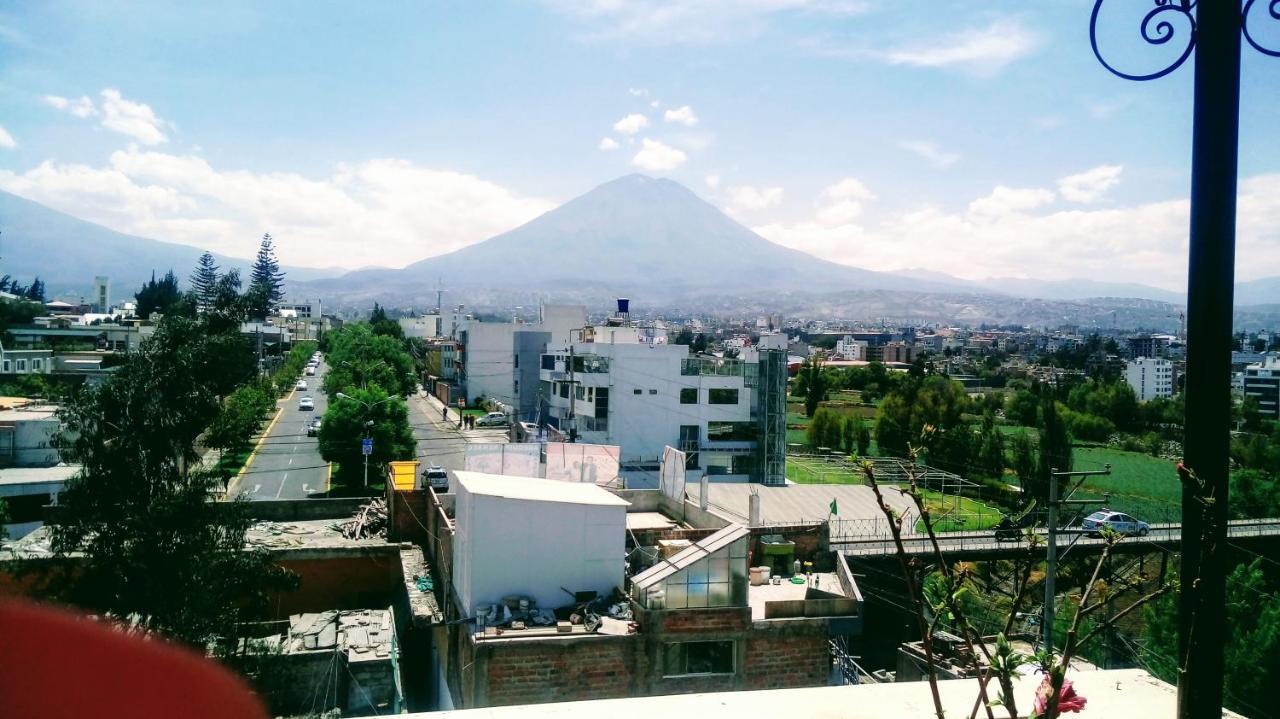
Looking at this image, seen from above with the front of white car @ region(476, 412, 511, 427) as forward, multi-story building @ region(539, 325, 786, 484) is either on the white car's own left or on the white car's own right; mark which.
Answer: on the white car's own left

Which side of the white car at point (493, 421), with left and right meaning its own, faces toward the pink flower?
left

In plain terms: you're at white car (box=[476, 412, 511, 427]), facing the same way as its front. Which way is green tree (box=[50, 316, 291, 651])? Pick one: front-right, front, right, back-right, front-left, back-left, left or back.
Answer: left

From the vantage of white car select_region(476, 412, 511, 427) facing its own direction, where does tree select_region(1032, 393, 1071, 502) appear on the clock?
The tree is roughly at 7 o'clock from the white car.

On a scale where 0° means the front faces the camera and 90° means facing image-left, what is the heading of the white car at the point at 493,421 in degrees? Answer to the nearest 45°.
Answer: approximately 90°

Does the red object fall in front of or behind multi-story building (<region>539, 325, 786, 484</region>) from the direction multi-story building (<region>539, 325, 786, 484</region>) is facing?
in front

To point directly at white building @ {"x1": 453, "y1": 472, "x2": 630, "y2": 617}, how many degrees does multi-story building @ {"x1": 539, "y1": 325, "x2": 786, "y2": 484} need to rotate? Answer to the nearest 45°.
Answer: approximately 45° to its left

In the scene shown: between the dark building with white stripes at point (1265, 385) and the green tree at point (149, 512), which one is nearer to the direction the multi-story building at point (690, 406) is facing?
the green tree

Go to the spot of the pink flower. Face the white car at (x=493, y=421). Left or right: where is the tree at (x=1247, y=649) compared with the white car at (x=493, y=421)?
right

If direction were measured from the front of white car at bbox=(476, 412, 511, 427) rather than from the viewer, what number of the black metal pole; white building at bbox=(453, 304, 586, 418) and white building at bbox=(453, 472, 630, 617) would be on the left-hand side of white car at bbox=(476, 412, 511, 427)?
2

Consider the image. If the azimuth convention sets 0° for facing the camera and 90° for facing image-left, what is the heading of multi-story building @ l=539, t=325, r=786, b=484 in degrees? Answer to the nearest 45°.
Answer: approximately 45°

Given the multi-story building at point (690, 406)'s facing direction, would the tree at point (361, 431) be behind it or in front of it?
in front

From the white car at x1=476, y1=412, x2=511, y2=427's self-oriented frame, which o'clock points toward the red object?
The red object is roughly at 9 o'clock from the white car.

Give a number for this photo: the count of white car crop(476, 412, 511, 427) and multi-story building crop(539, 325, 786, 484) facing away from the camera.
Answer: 0
